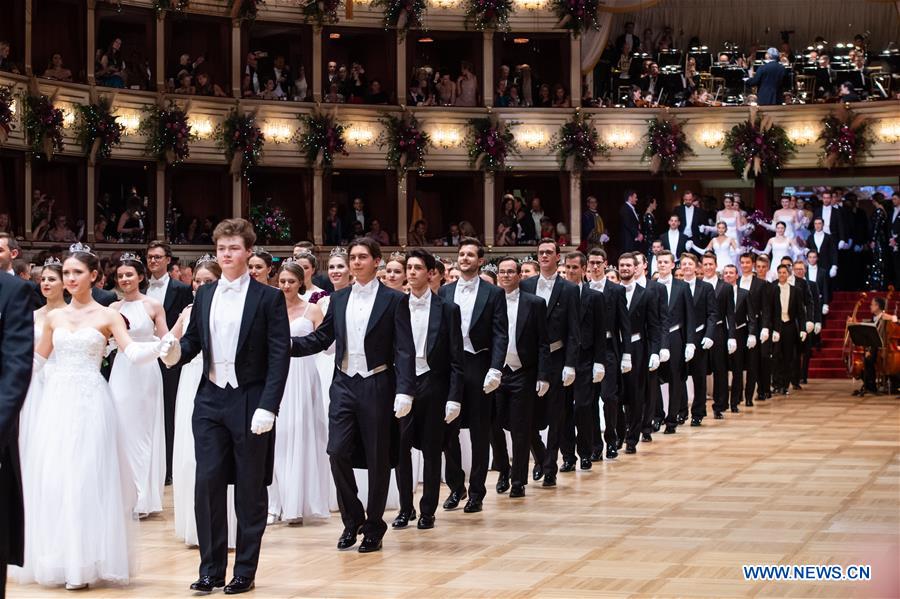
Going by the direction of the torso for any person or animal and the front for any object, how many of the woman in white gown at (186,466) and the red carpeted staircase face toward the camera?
2

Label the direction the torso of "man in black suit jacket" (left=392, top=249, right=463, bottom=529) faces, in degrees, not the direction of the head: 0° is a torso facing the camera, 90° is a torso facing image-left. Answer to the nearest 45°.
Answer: approximately 45°

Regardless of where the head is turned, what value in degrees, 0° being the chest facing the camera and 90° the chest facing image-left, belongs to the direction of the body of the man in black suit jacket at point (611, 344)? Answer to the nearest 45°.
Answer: approximately 0°

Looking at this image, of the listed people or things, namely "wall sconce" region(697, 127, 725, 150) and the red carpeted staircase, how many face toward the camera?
2

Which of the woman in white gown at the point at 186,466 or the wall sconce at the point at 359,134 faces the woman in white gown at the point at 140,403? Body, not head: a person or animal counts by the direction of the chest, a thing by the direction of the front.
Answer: the wall sconce

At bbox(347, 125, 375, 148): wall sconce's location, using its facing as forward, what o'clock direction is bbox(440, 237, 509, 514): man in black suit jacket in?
The man in black suit jacket is roughly at 12 o'clock from the wall sconce.

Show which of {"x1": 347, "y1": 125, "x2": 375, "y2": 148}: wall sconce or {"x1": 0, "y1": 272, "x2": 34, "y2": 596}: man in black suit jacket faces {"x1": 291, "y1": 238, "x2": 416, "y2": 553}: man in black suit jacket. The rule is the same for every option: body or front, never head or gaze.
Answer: the wall sconce

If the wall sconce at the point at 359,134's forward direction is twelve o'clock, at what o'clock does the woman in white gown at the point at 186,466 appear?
The woman in white gown is roughly at 12 o'clock from the wall sconce.

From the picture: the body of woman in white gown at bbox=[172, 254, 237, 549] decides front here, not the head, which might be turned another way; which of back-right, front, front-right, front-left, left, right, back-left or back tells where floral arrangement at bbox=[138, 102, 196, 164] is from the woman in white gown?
back

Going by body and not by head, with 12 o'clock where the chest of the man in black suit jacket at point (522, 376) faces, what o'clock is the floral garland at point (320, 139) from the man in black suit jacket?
The floral garland is roughly at 4 o'clock from the man in black suit jacket.

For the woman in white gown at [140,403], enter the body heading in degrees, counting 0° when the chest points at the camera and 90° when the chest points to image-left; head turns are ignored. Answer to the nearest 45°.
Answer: approximately 45°

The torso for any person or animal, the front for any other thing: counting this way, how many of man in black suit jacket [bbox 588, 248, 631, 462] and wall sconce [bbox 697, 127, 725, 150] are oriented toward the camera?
2

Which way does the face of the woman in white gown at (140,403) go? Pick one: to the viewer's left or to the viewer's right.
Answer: to the viewer's left
